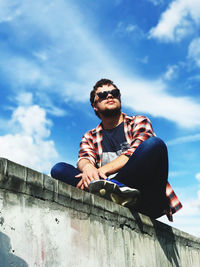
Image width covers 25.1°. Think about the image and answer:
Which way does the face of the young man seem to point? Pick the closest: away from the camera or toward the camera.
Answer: toward the camera

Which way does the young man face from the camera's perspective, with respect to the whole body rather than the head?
toward the camera
